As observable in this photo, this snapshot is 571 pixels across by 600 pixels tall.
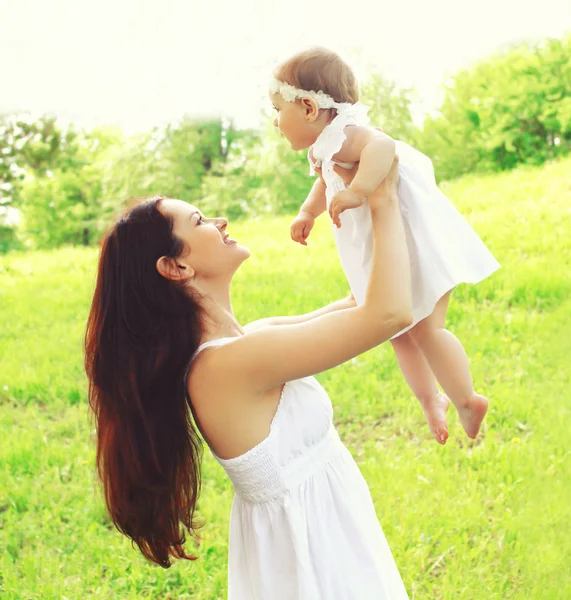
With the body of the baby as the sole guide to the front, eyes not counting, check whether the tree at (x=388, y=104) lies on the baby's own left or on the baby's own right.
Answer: on the baby's own right

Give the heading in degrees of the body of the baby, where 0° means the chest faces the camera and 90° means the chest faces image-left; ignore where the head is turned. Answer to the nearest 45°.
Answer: approximately 90°

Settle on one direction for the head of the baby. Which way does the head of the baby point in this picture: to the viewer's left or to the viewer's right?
to the viewer's left

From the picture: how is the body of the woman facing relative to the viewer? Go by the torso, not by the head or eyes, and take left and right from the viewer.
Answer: facing to the right of the viewer

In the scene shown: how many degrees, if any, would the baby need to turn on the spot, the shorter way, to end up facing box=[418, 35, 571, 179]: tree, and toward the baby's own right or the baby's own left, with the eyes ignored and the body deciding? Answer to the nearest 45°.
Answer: approximately 90° to the baby's own right

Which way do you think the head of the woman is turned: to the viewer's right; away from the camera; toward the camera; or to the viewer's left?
to the viewer's right
